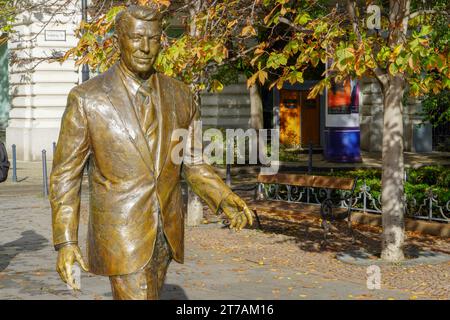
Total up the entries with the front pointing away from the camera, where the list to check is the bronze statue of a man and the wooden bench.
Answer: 0

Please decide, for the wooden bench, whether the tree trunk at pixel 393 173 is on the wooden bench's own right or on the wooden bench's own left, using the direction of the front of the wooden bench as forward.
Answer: on the wooden bench's own left

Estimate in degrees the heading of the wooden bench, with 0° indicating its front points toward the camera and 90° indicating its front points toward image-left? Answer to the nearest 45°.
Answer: approximately 45°

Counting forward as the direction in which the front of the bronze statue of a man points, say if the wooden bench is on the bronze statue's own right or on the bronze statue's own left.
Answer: on the bronze statue's own left

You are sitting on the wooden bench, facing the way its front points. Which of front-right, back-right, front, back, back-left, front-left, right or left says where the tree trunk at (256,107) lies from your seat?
back-right

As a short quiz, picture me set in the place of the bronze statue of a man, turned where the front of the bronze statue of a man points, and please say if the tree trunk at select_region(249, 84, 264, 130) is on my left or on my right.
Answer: on my left

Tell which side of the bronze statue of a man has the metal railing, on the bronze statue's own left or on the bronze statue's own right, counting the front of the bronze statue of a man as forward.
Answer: on the bronze statue's own left

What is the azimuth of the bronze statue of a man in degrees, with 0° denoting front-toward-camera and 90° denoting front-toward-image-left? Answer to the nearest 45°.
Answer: approximately 315°
